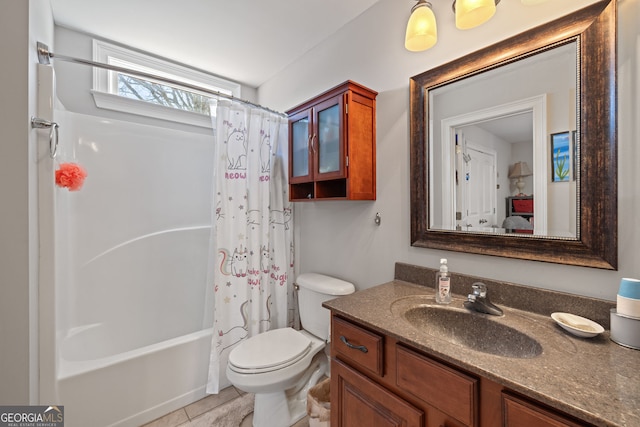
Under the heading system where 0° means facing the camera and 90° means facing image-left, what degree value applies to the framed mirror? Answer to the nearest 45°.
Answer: approximately 45°
